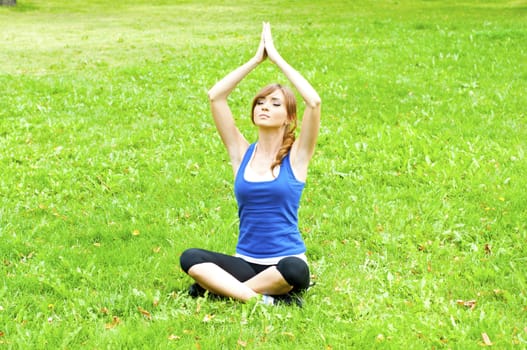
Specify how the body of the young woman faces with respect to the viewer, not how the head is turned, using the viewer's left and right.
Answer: facing the viewer and to the left of the viewer

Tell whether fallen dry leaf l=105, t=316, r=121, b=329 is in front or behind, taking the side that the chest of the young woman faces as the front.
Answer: in front

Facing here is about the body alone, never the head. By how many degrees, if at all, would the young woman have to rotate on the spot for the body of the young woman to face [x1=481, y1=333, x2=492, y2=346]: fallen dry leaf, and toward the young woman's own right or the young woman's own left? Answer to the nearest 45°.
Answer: approximately 90° to the young woman's own left

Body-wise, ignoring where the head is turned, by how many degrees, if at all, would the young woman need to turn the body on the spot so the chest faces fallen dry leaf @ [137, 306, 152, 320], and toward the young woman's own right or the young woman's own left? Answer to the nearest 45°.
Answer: approximately 45° to the young woman's own right

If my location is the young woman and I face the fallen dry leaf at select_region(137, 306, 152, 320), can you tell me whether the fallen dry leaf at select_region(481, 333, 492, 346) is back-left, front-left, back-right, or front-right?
back-left

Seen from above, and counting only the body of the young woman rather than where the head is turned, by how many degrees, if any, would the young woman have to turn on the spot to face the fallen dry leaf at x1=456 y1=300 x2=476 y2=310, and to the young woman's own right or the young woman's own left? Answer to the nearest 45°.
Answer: approximately 135° to the young woman's own left
